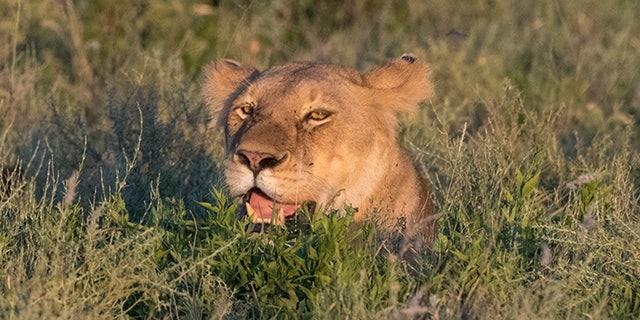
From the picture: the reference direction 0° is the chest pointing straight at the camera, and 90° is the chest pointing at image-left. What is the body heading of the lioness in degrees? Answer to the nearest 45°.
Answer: approximately 45°
